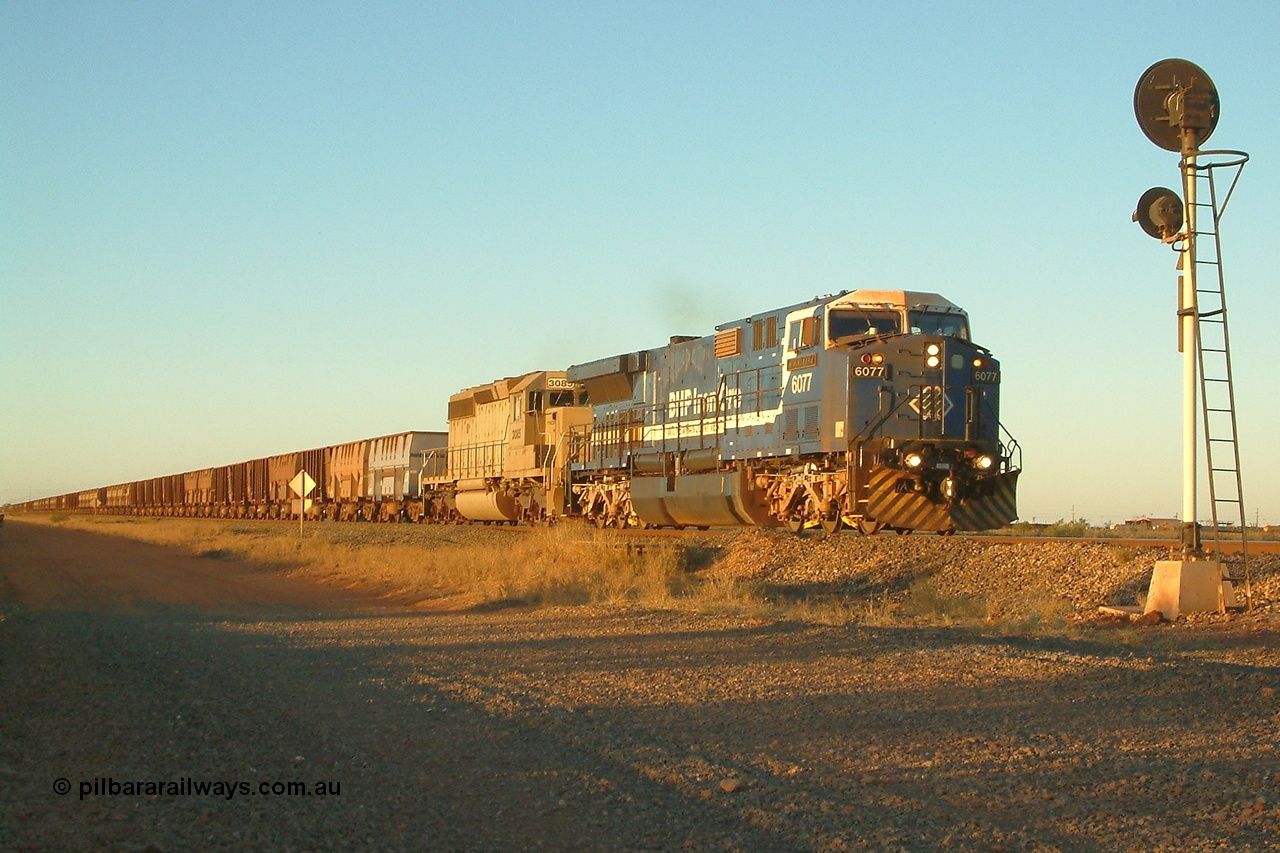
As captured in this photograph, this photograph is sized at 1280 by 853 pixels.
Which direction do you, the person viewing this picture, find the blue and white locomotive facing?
facing the viewer and to the right of the viewer
